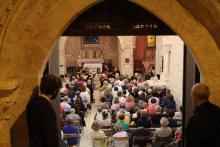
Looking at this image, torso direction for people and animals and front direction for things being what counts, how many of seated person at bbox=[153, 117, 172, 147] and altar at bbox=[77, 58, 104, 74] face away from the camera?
1

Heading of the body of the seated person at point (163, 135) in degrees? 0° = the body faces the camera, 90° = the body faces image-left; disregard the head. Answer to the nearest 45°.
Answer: approximately 180°

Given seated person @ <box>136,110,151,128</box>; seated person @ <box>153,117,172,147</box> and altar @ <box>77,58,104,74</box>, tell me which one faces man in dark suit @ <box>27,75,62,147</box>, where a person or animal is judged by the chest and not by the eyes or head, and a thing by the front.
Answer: the altar

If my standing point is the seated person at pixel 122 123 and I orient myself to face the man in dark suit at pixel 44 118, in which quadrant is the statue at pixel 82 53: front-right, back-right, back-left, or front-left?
back-right

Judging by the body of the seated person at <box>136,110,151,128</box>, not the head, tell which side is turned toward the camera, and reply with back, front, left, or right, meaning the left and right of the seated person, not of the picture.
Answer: back

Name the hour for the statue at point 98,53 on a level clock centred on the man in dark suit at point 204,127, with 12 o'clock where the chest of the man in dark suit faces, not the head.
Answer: The statue is roughly at 1 o'clock from the man in dark suit.

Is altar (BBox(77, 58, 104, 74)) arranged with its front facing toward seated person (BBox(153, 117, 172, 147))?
yes

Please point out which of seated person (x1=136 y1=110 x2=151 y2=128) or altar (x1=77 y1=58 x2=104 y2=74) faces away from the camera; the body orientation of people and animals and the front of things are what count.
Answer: the seated person

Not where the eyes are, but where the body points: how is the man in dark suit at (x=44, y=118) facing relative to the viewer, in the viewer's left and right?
facing away from the viewer and to the right of the viewer

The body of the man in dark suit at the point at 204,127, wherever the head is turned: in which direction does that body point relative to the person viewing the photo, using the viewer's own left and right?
facing away from the viewer and to the left of the viewer

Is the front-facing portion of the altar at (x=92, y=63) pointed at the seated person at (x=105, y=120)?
yes

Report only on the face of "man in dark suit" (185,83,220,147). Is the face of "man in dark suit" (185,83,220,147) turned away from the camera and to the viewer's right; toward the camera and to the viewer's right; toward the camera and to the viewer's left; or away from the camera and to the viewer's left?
away from the camera and to the viewer's left

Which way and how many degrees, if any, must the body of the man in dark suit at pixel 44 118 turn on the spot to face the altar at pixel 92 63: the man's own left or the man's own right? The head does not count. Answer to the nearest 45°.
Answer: approximately 45° to the man's own left
